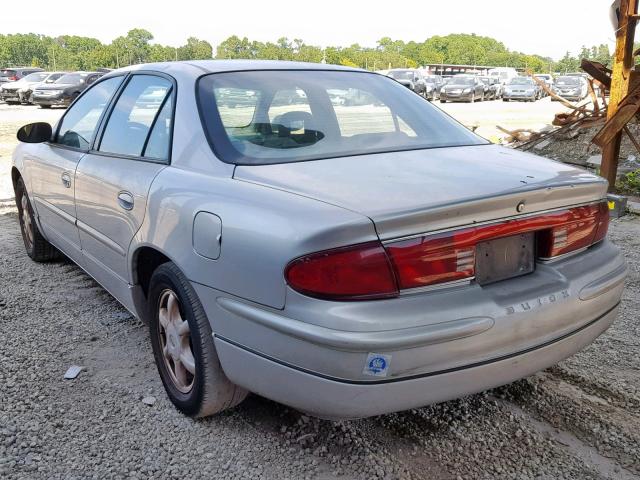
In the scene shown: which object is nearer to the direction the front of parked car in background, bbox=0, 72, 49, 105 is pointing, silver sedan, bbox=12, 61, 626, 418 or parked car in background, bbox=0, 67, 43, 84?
the silver sedan

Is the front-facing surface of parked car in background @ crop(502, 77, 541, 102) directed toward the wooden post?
yes

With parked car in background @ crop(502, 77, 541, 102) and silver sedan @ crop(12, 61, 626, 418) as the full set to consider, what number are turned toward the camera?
1

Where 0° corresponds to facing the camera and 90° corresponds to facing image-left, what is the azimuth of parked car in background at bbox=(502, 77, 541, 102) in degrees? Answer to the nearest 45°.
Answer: approximately 0°

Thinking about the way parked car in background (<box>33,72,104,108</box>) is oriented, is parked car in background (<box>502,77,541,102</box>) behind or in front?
behind

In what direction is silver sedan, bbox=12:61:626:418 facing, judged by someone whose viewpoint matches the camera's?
facing away from the viewer and to the left of the viewer

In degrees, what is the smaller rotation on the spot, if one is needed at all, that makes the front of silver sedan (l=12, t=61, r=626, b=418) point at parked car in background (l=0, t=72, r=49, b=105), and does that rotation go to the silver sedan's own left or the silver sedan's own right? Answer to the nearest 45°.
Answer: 0° — it already faces it
